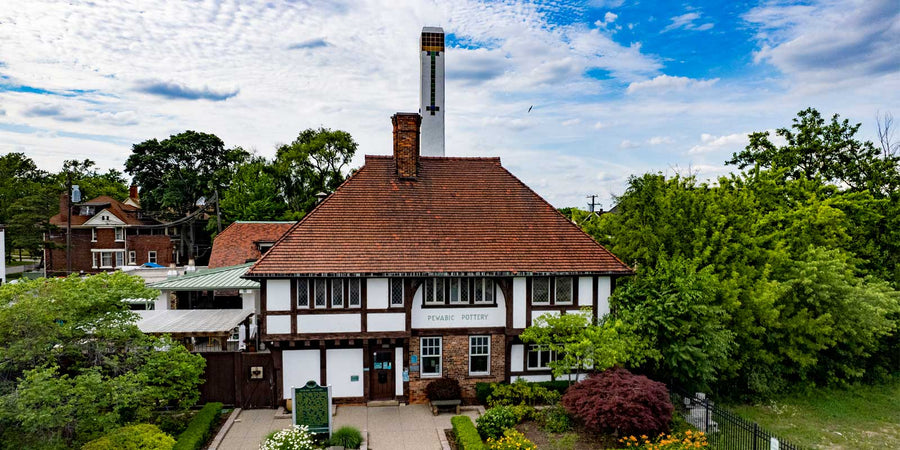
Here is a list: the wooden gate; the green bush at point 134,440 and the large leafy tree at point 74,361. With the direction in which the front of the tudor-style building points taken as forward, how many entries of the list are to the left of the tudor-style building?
0

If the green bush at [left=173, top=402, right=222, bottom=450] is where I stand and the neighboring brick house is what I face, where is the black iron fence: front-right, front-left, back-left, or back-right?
back-right

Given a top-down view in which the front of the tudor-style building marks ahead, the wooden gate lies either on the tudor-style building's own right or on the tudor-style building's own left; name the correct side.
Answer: on the tudor-style building's own right

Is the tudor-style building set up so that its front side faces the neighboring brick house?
no

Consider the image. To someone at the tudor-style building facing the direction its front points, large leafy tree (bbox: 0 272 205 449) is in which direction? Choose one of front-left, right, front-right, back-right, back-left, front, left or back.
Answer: front-right

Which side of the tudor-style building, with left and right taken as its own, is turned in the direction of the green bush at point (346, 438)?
front

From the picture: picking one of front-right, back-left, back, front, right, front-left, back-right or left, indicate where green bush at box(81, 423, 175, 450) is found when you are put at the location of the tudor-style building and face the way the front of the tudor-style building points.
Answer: front-right

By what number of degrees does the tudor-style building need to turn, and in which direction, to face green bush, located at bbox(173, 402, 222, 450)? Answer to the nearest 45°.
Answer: approximately 45° to its right

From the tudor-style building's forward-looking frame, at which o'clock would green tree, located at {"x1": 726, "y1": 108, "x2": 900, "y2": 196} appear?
The green tree is roughly at 8 o'clock from the tudor-style building.

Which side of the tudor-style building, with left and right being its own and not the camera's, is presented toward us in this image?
front

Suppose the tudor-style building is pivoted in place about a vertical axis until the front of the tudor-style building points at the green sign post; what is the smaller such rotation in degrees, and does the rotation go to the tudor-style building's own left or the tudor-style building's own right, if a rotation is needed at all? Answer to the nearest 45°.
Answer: approximately 45° to the tudor-style building's own right

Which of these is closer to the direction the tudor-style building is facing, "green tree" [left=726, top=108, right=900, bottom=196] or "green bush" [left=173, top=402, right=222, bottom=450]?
the green bush

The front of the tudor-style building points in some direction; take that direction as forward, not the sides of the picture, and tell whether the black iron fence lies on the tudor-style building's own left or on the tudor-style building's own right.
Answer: on the tudor-style building's own left

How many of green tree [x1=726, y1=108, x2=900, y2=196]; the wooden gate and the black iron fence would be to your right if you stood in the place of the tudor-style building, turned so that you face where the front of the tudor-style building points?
1

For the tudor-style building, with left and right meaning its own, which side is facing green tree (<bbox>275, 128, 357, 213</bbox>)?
back

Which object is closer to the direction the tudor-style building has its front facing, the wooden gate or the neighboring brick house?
the wooden gate

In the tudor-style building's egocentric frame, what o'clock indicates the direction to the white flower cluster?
The white flower cluster is roughly at 1 o'clock from the tudor-style building.

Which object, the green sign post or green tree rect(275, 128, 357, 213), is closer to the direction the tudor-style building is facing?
the green sign post
